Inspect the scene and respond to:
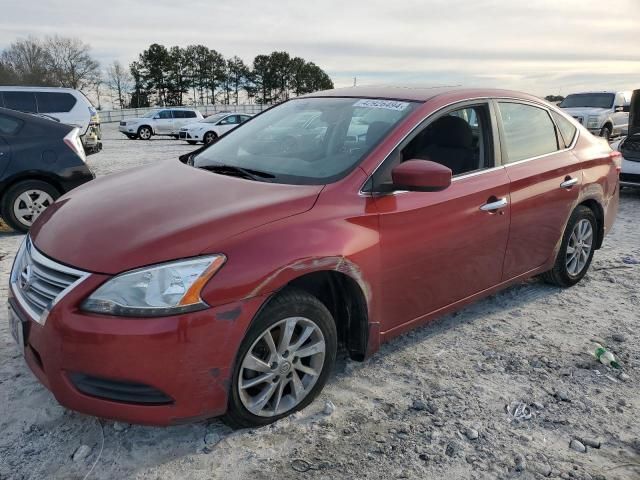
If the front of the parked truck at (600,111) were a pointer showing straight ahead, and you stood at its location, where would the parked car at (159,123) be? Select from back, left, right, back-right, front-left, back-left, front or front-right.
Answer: front-right

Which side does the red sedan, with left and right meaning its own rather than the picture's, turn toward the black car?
right

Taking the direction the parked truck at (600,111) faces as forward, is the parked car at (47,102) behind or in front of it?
in front

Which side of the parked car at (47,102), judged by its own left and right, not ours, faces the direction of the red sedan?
left

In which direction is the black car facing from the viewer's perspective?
to the viewer's left

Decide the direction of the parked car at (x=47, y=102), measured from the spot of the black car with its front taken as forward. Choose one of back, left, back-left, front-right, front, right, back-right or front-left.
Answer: right

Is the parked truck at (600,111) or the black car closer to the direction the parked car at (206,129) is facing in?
the black car

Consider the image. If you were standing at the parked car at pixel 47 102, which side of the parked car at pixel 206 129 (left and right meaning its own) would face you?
front

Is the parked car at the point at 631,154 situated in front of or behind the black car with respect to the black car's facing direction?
behind

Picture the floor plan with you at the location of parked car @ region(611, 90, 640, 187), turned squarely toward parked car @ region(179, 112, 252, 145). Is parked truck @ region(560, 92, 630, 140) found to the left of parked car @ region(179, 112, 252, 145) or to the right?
right
